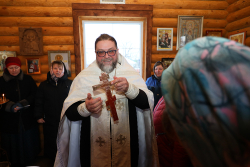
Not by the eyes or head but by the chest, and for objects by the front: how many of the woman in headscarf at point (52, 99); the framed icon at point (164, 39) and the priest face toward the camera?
3

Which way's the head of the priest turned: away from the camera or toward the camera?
toward the camera

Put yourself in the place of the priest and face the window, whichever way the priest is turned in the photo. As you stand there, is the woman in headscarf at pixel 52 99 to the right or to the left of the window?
left

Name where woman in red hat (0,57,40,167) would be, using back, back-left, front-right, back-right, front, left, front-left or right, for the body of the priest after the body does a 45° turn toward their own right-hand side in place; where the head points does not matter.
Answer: right

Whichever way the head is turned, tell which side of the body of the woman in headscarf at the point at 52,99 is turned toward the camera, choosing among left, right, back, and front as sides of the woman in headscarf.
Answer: front

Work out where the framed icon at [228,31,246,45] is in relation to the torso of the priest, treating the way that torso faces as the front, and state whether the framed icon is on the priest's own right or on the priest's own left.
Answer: on the priest's own left

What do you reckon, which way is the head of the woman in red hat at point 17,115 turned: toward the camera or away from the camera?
toward the camera

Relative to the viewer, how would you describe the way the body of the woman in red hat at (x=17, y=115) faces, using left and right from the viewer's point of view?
facing the viewer

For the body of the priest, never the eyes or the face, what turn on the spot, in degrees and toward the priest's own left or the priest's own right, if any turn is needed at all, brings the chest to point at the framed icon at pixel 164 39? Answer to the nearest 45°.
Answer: approximately 135° to the priest's own left

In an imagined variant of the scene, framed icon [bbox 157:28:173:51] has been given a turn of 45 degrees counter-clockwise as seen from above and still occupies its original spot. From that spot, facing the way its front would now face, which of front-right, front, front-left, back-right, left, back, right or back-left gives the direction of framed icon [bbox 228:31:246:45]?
front-left

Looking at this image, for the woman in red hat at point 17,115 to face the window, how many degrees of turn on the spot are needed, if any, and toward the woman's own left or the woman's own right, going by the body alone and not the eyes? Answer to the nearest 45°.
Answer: approximately 90° to the woman's own left

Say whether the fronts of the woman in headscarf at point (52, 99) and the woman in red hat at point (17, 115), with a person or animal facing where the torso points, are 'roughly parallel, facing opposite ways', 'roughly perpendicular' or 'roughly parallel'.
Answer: roughly parallel

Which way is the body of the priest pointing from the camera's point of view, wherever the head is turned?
toward the camera

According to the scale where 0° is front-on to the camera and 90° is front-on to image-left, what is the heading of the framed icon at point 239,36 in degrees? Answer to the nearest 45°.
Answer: approximately 45°

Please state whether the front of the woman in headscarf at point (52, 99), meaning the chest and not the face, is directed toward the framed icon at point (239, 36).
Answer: no
